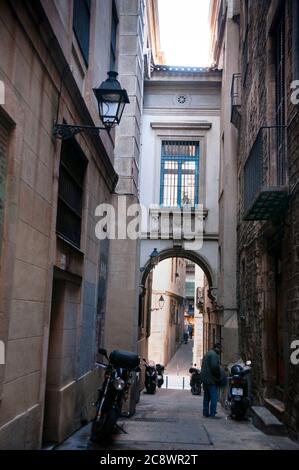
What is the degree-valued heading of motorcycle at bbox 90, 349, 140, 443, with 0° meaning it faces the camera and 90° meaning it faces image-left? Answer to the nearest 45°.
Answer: approximately 45°

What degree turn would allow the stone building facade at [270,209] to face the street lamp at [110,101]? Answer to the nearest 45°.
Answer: approximately 45° to its left

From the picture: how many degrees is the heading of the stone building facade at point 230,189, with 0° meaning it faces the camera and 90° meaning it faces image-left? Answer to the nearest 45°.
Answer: approximately 90°

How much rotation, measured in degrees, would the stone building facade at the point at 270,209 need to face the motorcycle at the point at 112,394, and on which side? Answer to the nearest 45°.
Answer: approximately 45° to its left

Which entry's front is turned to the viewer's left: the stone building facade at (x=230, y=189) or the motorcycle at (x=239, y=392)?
the stone building facade

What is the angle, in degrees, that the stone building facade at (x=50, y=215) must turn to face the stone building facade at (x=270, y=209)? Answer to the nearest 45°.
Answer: approximately 45° to its left

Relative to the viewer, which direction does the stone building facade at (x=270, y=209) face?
to the viewer's left

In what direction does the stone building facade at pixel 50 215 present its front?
to the viewer's right
